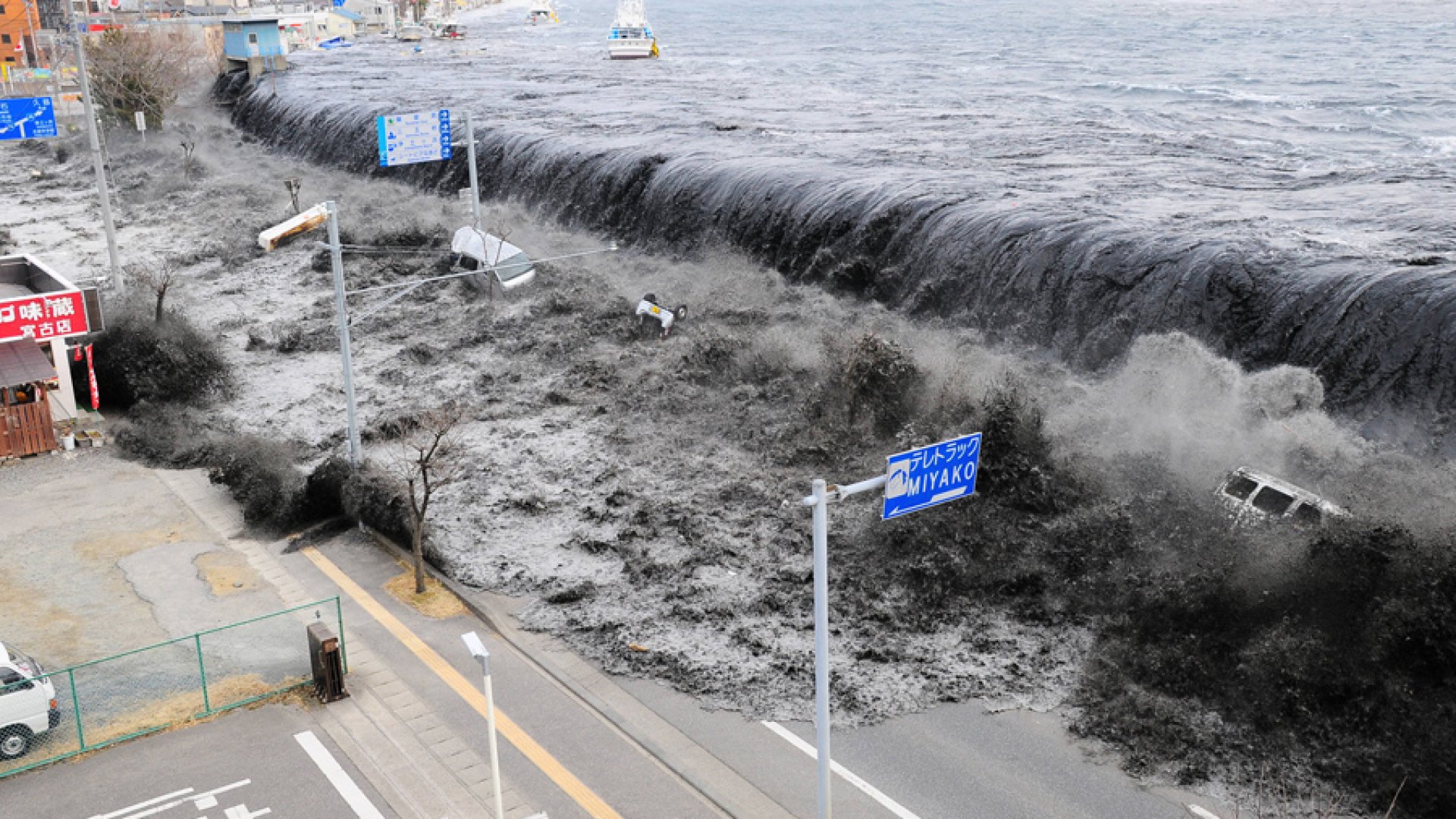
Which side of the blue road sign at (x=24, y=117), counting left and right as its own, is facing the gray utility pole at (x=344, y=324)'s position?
front

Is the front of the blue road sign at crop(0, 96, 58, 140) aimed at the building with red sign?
yes

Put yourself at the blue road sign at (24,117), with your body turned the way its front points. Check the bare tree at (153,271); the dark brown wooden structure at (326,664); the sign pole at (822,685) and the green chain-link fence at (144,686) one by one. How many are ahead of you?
4

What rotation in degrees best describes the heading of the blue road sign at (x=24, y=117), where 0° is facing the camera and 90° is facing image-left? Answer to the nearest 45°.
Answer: approximately 0°

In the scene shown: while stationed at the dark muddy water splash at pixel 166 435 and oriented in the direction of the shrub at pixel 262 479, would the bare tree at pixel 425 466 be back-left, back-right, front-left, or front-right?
front-left

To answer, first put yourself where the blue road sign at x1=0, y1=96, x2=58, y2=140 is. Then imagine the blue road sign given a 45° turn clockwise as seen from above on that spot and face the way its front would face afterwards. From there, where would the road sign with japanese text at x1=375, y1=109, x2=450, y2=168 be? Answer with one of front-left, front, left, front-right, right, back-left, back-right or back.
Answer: back-left

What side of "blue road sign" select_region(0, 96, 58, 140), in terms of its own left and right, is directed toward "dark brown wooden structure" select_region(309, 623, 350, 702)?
front

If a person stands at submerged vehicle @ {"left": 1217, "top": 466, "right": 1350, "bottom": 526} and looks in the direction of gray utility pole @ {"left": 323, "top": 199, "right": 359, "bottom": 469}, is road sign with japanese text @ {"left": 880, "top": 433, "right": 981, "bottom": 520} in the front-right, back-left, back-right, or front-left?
front-left

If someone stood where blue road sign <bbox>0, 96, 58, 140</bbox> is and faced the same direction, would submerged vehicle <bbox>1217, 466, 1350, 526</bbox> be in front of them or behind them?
in front

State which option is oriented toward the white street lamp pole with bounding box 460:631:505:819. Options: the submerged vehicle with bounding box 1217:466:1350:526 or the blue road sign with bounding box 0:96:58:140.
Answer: the blue road sign
